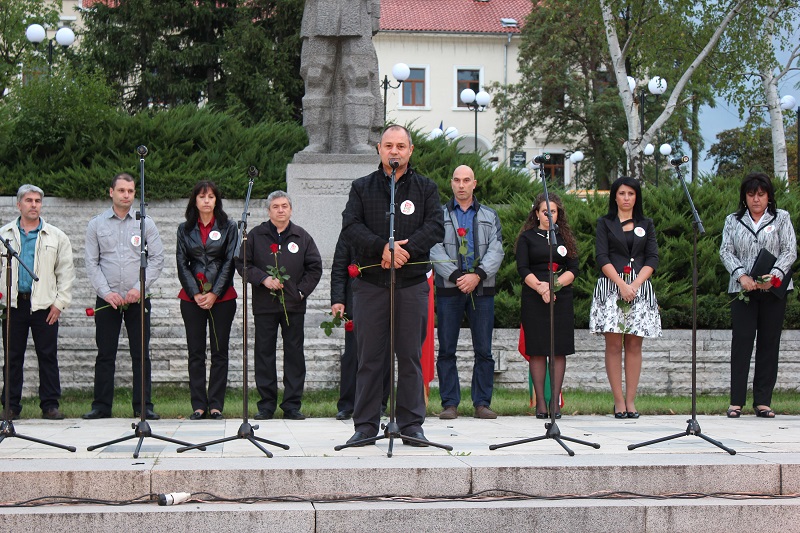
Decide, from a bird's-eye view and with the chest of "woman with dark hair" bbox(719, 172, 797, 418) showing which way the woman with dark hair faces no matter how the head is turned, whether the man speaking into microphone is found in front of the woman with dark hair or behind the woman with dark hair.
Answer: in front

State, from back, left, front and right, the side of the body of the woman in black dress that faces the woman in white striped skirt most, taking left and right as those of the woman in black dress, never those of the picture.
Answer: left

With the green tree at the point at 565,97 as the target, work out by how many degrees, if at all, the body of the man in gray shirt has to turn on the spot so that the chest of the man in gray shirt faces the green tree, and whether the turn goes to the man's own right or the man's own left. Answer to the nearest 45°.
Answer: approximately 135° to the man's own left

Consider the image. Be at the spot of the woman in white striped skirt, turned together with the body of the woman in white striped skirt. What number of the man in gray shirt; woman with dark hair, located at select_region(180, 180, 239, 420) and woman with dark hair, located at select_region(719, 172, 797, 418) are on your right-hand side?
2

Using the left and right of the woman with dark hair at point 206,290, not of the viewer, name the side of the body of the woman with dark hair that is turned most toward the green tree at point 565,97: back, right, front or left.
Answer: back

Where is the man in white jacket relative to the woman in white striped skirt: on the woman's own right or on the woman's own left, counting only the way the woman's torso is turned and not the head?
on the woman's own right

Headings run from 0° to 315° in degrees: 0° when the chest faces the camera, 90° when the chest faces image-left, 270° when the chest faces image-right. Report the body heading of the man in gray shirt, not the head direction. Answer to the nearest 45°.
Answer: approximately 0°

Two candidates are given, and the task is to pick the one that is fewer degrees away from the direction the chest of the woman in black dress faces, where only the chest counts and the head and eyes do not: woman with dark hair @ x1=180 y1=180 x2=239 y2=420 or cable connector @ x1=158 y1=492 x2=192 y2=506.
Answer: the cable connector

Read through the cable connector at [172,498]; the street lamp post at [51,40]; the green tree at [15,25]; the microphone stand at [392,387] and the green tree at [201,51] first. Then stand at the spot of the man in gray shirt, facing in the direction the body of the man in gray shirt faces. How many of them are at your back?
3
